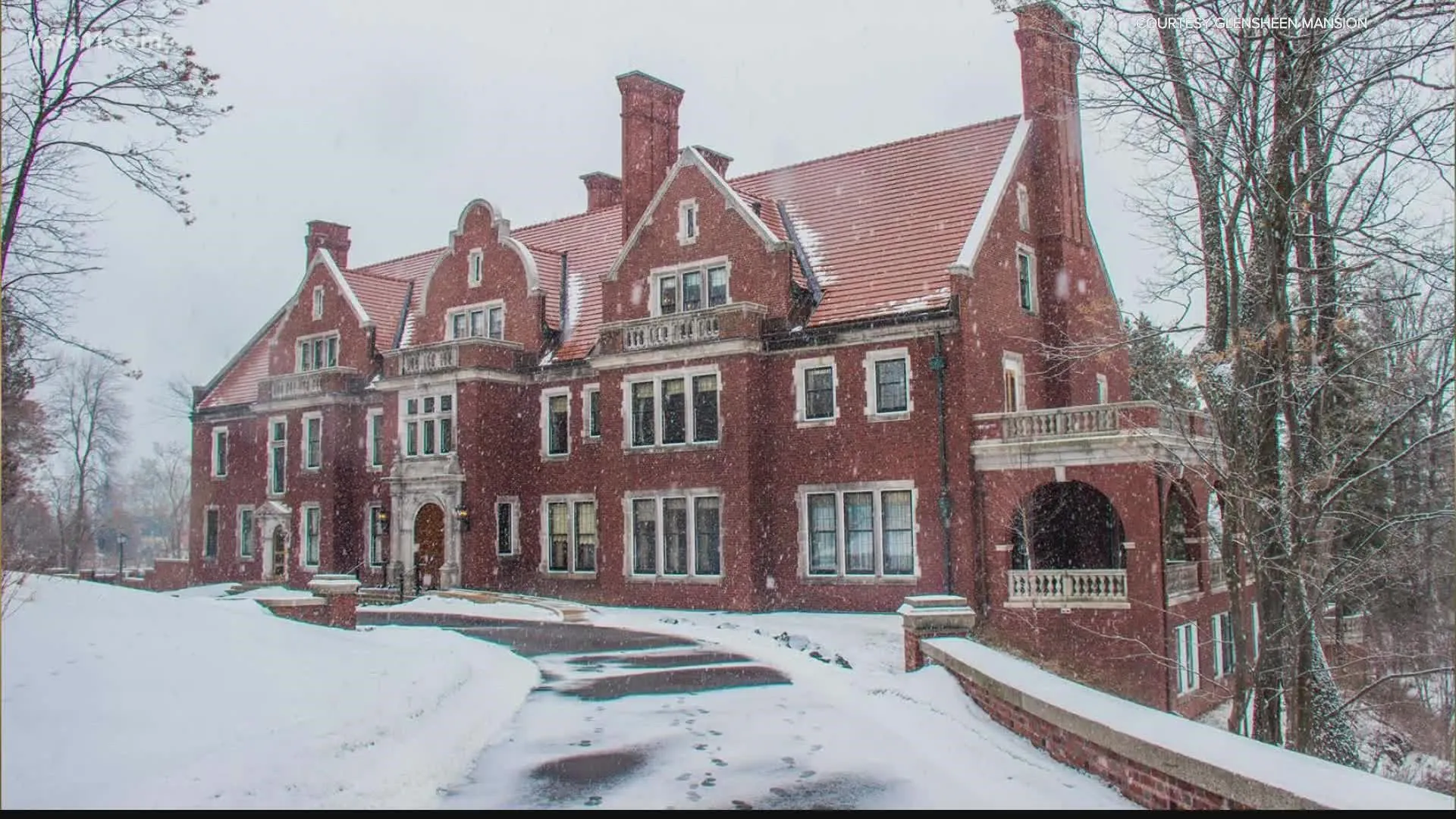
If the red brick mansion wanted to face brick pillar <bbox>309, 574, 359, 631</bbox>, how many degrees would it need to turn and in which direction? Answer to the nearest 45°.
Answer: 0° — it already faces it

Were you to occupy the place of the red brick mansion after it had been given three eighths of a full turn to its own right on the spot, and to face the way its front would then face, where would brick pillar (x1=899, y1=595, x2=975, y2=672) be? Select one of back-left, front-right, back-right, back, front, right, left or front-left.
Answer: back

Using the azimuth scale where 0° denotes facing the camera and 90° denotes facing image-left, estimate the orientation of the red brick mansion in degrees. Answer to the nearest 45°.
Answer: approximately 45°
